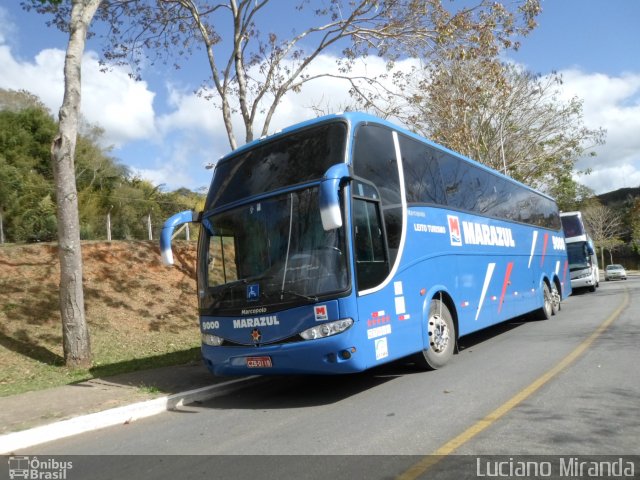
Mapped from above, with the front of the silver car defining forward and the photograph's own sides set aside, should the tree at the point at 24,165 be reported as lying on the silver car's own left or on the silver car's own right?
on the silver car's own right

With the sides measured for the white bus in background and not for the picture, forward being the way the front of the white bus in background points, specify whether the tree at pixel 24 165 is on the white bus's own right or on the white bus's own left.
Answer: on the white bus's own right

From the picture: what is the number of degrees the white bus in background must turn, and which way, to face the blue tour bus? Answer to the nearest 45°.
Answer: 0° — it already faces it

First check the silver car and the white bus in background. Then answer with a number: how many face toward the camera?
2

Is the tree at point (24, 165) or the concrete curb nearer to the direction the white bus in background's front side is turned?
the concrete curb

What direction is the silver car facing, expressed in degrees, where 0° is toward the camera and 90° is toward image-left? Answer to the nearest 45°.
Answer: approximately 0°

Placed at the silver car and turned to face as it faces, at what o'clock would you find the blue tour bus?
The blue tour bus is roughly at 12 o'clock from the silver car.

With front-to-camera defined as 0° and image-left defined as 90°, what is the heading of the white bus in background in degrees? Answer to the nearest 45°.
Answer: approximately 0°
